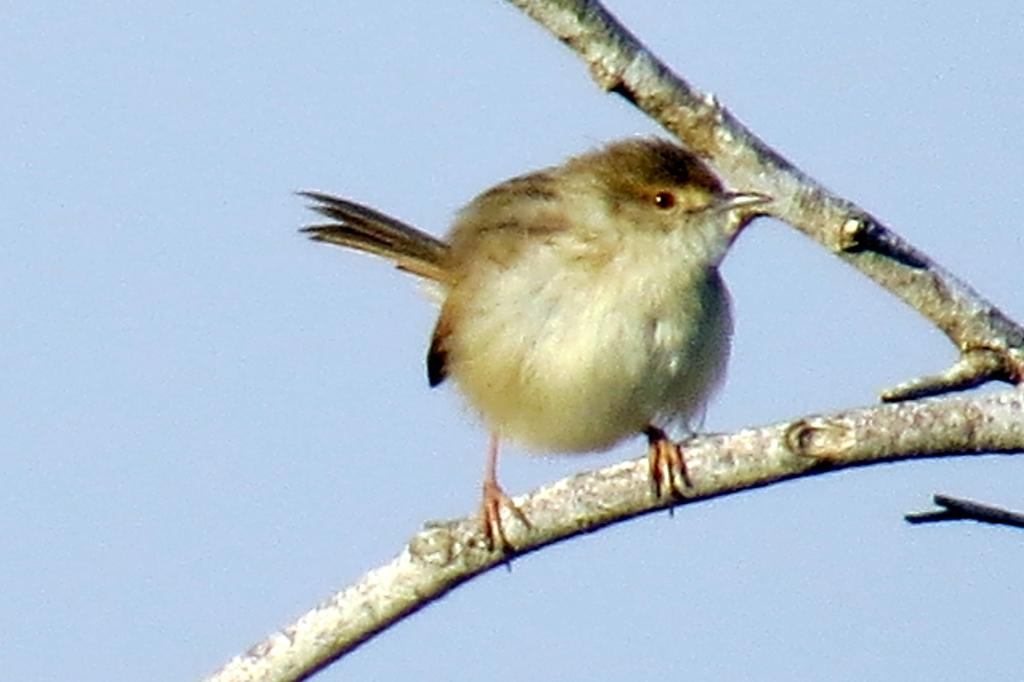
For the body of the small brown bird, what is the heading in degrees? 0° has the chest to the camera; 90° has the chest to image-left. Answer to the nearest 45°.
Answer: approximately 315°
